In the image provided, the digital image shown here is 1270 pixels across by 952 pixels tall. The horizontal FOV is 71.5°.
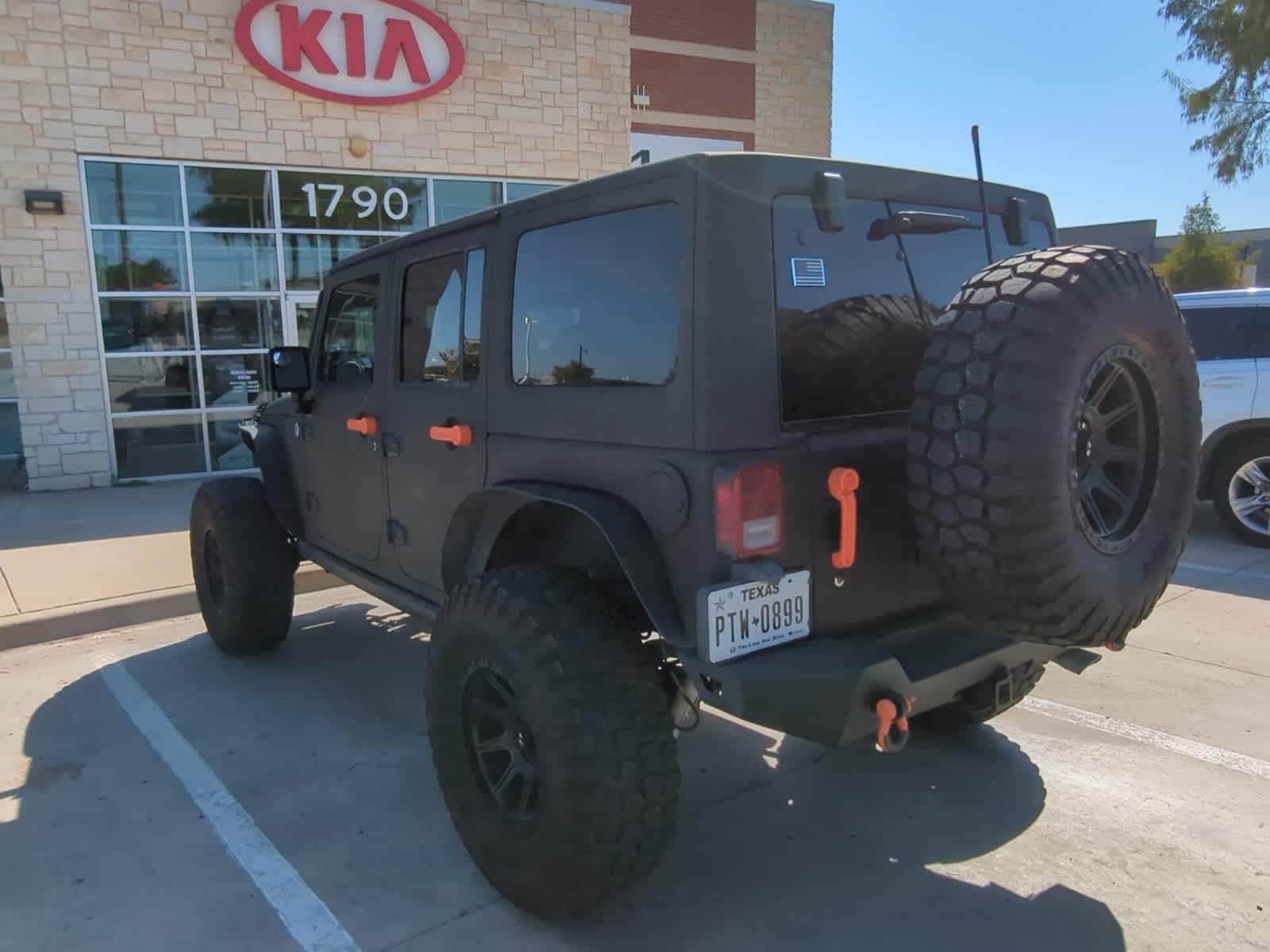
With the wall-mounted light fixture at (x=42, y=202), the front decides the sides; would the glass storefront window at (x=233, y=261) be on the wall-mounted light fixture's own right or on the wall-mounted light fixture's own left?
on the wall-mounted light fixture's own left

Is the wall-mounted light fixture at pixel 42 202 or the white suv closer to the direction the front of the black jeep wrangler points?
the wall-mounted light fixture

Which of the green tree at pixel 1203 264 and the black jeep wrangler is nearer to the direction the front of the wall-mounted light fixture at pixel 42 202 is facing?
the black jeep wrangler

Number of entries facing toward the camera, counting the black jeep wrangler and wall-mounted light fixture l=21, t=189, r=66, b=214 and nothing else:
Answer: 1

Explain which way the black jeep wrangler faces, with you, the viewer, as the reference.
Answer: facing away from the viewer and to the left of the viewer

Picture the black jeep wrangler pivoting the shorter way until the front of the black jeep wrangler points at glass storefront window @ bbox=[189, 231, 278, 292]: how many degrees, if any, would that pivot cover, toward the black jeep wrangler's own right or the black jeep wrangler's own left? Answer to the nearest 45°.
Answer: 0° — it already faces it

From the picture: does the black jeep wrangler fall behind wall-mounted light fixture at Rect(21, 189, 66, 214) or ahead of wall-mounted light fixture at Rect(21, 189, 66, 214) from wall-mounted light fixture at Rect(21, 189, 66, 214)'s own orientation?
ahead

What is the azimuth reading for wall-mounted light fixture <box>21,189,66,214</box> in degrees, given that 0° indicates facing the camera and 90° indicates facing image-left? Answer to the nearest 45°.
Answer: approximately 0°

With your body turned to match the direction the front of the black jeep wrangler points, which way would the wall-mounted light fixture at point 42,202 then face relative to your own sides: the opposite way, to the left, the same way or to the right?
the opposite way

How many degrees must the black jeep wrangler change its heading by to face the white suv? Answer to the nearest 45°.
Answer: approximately 90° to its right

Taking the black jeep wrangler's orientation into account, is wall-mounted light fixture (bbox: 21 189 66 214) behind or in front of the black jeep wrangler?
in front
